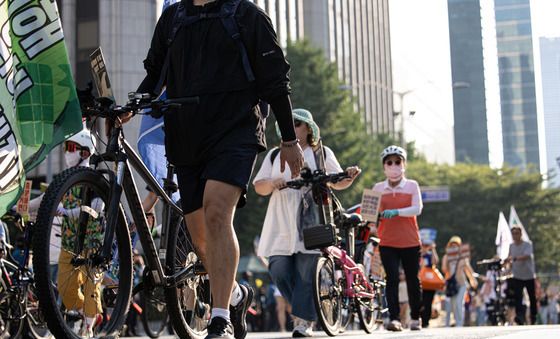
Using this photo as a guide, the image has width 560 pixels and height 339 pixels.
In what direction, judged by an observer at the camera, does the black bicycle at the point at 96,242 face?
facing the viewer and to the left of the viewer

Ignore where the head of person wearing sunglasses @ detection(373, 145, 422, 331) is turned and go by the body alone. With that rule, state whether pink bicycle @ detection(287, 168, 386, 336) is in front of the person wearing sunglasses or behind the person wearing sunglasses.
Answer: in front

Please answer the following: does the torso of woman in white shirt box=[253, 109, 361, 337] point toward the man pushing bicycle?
yes

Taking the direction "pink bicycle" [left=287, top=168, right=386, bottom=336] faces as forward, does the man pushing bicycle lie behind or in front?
in front

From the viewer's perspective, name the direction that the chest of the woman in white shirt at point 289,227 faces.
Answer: toward the camera

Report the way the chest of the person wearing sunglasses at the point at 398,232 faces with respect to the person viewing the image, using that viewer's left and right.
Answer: facing the viewer

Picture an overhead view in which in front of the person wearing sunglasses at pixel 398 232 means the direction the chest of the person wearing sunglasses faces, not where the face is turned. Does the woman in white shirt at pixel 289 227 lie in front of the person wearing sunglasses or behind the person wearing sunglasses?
in front

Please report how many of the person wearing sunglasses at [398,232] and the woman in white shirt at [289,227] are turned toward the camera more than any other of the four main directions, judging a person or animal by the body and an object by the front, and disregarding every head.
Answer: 2

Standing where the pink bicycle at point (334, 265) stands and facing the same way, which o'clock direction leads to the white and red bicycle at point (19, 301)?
the white and red bicycle at point (19, 301) is roughly at 1 o'clock from the pink bicycle at point (334, 265).
